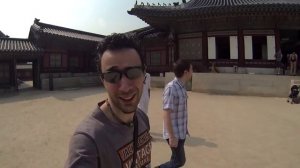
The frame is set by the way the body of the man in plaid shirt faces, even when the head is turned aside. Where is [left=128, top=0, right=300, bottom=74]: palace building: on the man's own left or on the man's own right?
on the man's own left

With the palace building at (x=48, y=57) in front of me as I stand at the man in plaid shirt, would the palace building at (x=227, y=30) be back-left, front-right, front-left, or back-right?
front-right

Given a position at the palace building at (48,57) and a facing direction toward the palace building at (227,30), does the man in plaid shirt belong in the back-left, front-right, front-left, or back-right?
front-right

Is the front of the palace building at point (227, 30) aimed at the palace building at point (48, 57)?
no

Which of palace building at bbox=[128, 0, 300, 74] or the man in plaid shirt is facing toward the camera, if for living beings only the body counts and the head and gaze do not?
the palace building

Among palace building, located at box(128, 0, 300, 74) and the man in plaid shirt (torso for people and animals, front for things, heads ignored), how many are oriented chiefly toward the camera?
1

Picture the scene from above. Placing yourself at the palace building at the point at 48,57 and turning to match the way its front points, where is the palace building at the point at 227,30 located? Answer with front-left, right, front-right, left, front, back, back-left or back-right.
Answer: front

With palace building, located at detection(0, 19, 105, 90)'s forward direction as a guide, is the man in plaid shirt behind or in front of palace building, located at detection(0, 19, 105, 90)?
in front

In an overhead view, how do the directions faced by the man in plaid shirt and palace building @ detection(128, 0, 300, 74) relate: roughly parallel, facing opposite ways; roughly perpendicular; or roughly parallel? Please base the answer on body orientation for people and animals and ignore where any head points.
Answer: roughly perpendicular

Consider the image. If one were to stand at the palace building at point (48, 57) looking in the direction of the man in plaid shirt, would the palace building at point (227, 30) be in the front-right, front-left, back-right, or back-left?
front-left

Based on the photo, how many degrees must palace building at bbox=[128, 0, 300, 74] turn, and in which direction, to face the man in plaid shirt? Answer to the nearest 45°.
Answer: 0° — it already faces them

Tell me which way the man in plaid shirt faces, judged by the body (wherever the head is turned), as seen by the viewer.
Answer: to the viewer's right

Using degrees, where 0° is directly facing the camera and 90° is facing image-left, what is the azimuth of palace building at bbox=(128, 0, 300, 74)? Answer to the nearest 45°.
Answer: approximately 0°

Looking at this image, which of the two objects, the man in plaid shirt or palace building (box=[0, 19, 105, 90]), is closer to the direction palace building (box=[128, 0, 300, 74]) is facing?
the man in plaid shirt

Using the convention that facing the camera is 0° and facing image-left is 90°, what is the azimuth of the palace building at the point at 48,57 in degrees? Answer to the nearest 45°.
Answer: approximately 315°
